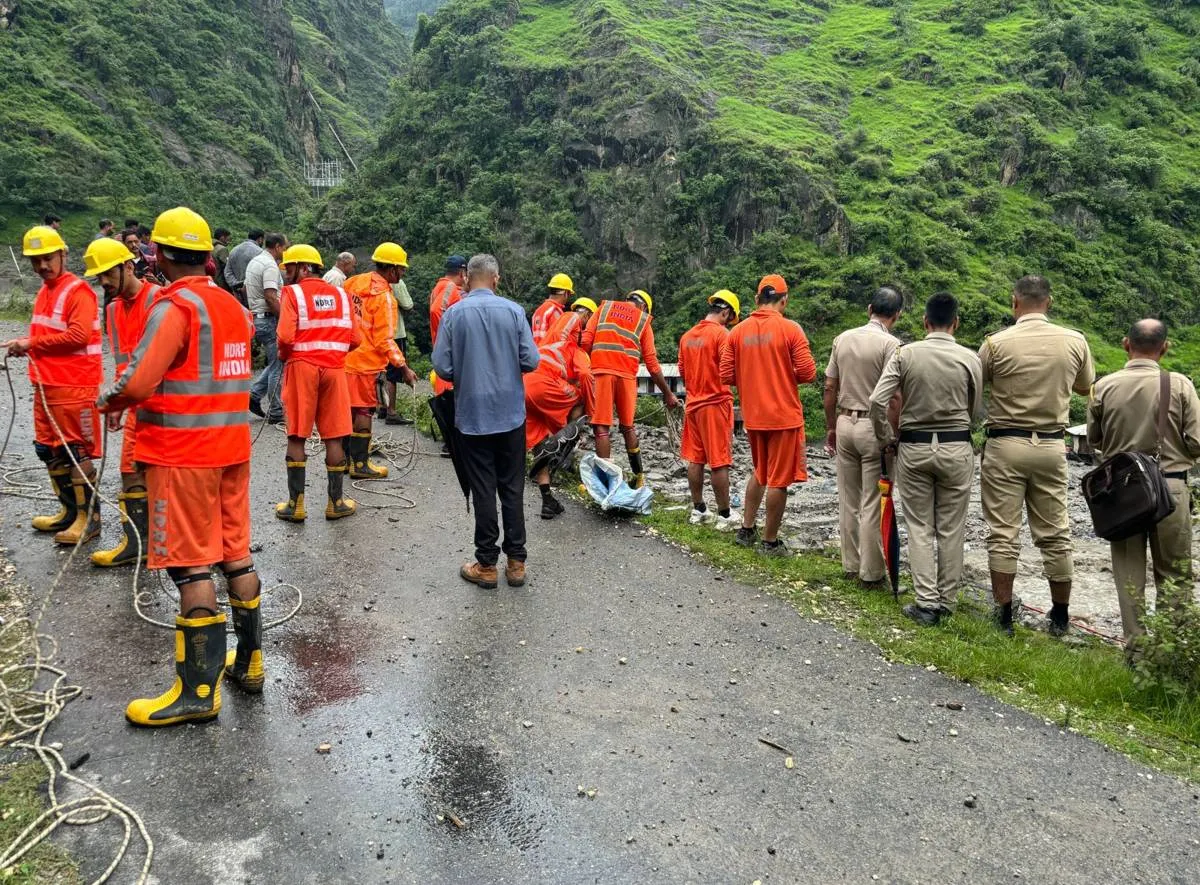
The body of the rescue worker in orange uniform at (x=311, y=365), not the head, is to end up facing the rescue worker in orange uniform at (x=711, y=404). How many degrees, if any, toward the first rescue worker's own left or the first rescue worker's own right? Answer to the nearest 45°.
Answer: approximately 90° to the first rescue worker's own right

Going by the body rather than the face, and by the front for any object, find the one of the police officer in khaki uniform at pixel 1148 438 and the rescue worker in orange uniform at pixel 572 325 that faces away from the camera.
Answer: the police officer in khaki uniform

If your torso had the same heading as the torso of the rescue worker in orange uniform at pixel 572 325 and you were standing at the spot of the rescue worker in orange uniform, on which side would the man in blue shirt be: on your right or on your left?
on your right

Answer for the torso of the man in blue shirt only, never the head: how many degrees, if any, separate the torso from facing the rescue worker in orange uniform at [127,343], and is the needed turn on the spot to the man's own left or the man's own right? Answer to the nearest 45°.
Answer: approximately 90° to the man's own left

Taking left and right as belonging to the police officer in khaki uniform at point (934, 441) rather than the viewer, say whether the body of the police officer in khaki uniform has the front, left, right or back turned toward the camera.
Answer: back

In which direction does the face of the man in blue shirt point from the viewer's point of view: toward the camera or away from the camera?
away from the camera

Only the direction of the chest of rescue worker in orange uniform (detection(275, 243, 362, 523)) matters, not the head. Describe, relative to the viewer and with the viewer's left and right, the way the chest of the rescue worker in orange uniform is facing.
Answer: facing away from the viewer

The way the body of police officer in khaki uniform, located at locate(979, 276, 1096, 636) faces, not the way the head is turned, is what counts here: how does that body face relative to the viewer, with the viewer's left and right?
facing away from the viewer

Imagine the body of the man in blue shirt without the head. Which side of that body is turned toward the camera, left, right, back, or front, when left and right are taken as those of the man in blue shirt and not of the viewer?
back
